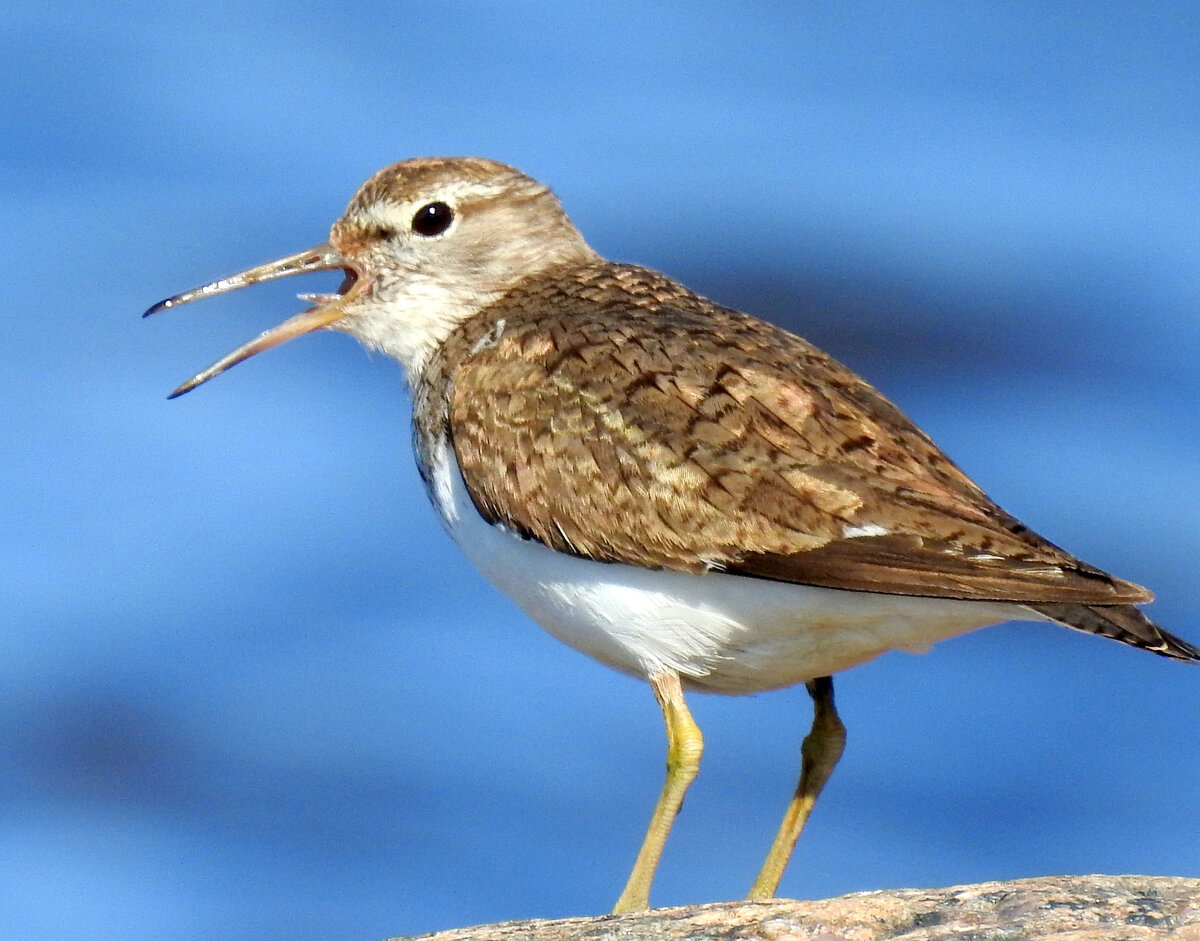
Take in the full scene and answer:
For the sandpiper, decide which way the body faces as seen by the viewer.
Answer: to the viewer's left
